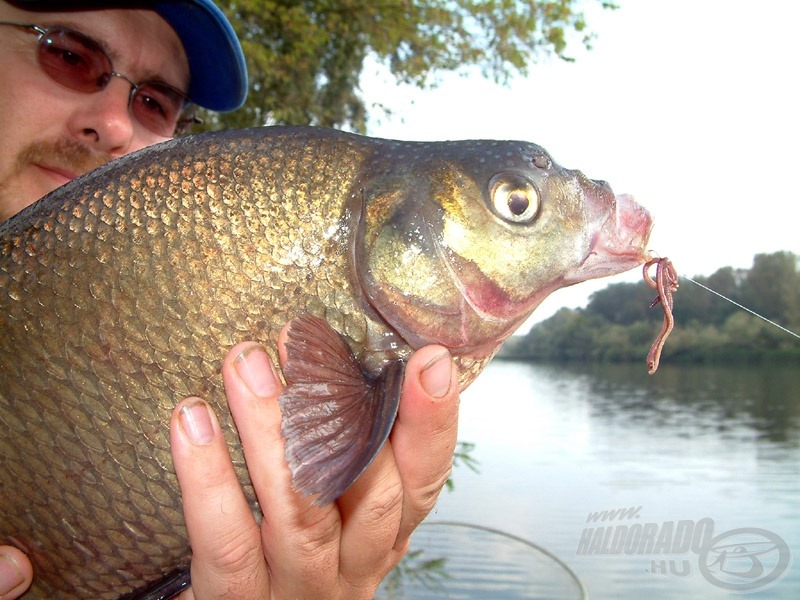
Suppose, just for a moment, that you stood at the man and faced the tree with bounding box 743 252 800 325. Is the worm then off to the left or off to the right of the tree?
right

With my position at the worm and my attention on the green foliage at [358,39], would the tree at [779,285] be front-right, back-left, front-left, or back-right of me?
front-right

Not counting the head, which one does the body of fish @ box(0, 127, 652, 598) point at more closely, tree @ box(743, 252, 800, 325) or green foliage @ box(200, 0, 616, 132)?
the tree

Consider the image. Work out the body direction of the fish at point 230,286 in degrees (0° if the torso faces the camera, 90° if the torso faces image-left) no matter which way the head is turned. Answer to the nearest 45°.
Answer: approximately 270°

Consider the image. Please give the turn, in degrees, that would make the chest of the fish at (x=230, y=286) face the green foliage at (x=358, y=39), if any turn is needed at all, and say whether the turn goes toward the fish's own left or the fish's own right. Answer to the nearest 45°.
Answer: approximately 90° to the fish's own left
